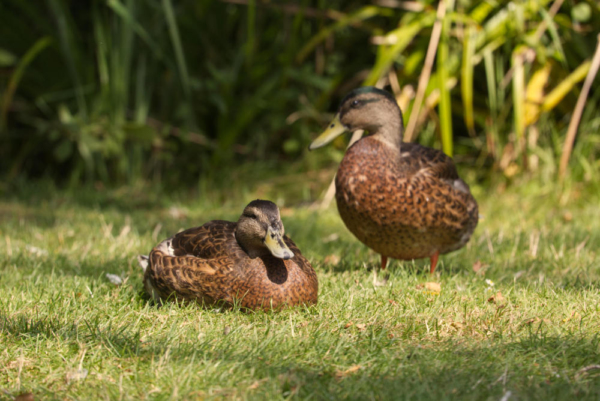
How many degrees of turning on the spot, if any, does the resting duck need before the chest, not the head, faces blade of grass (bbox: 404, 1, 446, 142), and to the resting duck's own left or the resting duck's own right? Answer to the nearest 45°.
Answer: approximately 90° to the resting duck's own left

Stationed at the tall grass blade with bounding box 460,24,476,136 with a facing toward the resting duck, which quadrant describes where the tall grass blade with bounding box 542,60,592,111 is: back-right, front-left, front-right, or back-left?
back-left

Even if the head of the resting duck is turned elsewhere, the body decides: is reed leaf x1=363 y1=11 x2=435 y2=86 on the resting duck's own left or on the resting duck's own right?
on the resting duck's own left

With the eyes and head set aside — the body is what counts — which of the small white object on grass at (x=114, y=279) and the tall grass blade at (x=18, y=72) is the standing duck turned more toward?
the small white object on grass

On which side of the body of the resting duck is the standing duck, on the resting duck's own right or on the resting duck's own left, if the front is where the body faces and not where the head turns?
on the resting duck's own left

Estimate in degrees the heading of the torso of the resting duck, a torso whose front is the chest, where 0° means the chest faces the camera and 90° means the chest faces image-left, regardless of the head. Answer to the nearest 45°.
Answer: approximately 315°

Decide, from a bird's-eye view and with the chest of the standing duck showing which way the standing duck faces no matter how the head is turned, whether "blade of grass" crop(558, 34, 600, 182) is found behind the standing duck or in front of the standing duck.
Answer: behind

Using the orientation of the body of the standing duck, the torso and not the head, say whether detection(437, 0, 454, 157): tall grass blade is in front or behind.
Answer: behind

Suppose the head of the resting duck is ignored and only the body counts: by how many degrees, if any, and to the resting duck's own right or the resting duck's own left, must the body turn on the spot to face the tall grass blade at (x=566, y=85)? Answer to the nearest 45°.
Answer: approximately 90° to the resting duck's own left
